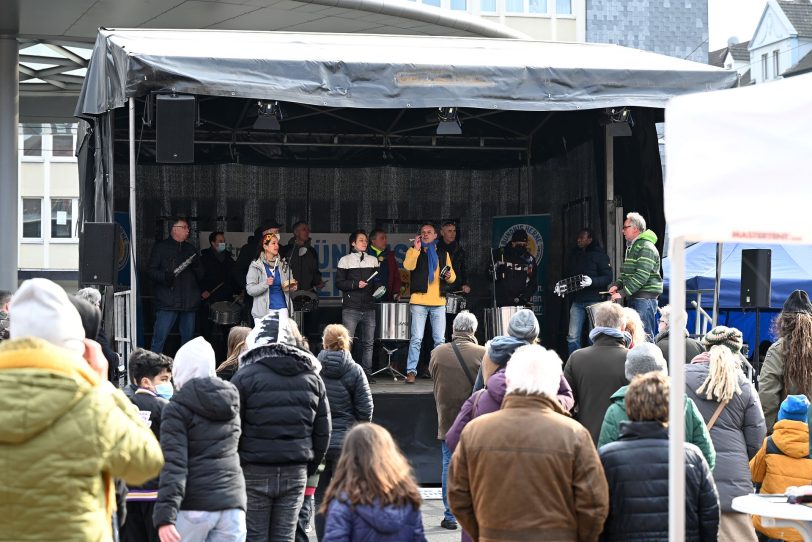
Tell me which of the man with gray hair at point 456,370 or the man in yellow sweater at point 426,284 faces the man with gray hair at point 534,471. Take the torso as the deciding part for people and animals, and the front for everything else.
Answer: the man in yellow sweater

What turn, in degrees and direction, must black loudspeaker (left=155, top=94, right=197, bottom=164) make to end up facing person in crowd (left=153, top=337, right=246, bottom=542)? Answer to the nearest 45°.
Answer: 0° — it already faces them

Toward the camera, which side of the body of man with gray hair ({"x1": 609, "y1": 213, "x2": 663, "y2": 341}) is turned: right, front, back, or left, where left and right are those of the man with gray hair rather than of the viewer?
left

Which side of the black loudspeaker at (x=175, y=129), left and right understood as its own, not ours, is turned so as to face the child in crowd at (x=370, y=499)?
front

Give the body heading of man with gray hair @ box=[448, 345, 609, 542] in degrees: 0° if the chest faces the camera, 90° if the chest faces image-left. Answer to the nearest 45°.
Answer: approximately 180°

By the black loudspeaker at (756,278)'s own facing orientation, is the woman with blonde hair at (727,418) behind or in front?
in front

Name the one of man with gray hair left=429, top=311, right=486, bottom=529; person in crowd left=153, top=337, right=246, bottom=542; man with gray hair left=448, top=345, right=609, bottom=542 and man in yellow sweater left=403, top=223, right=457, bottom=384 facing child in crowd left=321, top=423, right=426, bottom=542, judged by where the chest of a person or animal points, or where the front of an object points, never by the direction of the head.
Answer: the man in yellow sweater

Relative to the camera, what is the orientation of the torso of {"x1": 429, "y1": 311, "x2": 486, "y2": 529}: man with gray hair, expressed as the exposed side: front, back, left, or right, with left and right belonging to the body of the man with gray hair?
back

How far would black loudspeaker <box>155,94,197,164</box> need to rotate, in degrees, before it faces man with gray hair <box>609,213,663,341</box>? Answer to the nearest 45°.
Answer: approximately 90° to its left

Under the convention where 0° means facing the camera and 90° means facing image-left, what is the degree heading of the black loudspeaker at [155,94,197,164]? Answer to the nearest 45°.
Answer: approximately 0°

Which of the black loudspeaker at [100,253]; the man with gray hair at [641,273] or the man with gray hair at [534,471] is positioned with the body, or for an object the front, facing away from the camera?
the man with gray hair at [534,471]

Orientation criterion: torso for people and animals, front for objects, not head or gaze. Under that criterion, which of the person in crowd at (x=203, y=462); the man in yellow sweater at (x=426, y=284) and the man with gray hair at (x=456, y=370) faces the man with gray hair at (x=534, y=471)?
the man in yellow sweater

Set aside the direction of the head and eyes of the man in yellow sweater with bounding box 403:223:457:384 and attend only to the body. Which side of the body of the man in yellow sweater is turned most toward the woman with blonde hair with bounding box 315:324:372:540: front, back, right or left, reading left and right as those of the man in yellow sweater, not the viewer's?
front

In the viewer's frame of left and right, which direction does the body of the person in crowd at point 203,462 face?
facing away from the viewer and to the left of the viewer
